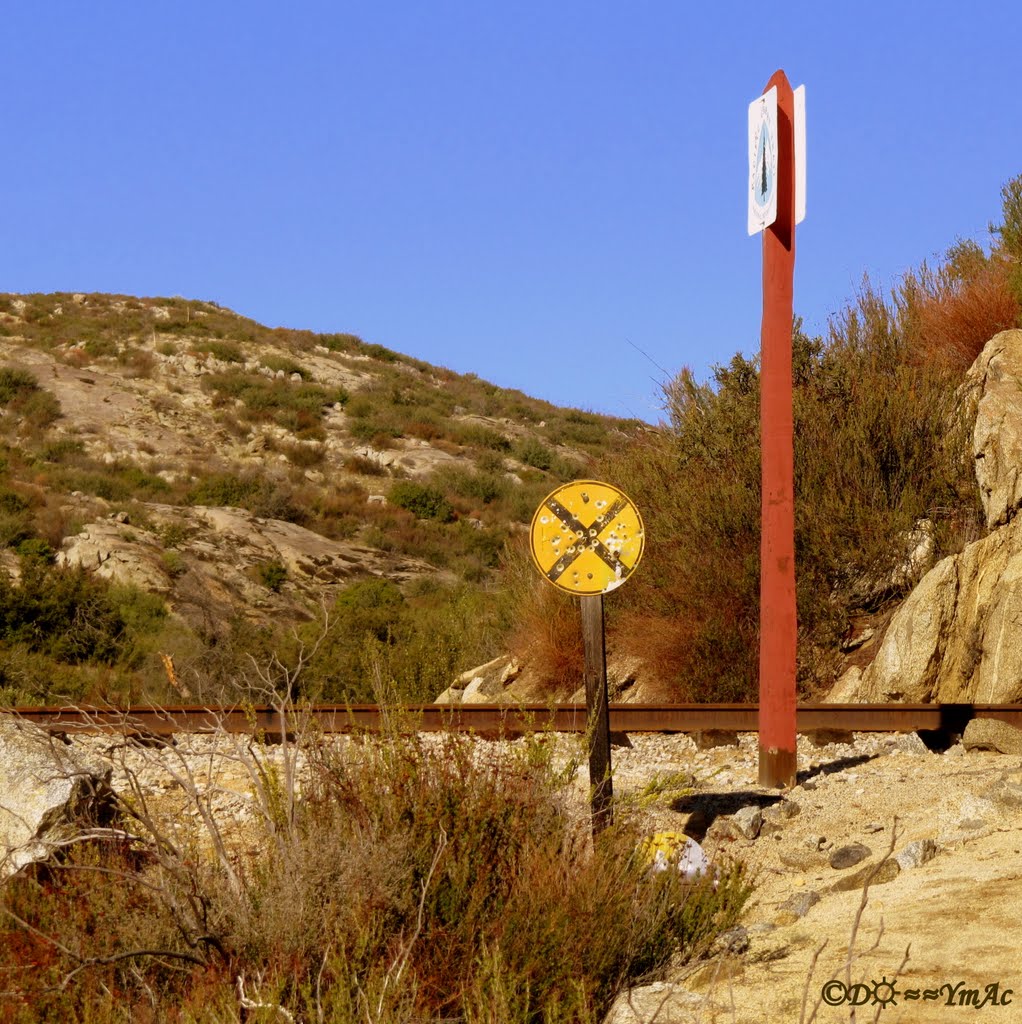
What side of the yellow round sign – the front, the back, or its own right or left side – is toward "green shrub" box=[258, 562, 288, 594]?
back

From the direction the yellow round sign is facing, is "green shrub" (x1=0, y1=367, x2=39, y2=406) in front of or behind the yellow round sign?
behind

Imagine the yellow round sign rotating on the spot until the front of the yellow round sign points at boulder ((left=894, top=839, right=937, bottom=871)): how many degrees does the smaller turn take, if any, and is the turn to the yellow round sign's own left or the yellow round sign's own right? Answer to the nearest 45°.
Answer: approximately 45° to the yellow round sign's own left

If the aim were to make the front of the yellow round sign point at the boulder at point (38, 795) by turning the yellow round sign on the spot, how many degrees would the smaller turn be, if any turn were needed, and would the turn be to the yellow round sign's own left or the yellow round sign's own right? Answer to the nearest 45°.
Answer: approximately 45° to the yellow round sign's own right

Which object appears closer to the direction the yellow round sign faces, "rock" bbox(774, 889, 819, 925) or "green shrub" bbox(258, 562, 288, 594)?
the rock

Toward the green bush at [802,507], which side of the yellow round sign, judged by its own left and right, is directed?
back

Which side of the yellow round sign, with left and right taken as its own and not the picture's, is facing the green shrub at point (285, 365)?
back

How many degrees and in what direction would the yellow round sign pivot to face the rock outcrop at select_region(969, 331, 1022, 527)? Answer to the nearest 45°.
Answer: approximately 135° to its left

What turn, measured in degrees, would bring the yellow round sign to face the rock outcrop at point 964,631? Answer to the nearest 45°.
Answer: approximately 135° to its left

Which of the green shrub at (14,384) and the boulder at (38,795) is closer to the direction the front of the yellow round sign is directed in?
the boulder

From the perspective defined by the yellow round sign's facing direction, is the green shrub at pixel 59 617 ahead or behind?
behind

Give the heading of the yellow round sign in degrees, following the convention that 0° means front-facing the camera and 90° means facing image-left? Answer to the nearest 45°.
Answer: approximately 0°
